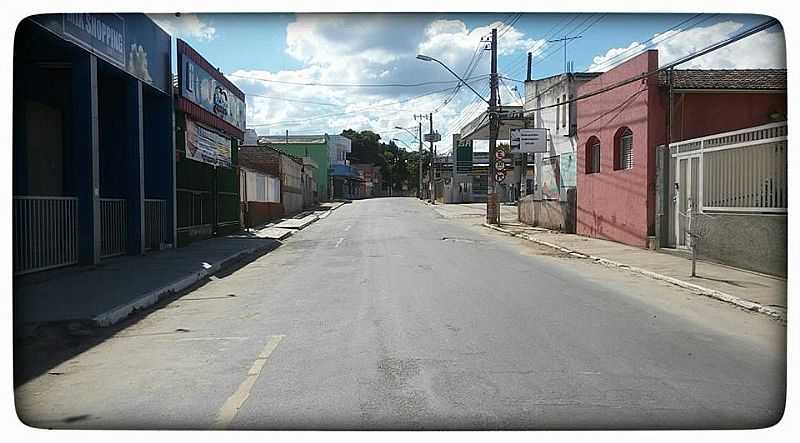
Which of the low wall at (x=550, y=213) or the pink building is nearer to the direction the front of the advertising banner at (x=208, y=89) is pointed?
the pink building

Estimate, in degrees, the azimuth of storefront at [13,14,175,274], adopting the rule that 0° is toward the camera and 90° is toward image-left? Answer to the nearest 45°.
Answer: approximately 315°

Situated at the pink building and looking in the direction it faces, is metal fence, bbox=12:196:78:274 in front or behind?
in front

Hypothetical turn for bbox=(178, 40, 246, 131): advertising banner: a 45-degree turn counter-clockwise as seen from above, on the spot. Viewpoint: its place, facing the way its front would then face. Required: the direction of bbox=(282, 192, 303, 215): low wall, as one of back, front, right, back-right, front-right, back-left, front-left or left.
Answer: left

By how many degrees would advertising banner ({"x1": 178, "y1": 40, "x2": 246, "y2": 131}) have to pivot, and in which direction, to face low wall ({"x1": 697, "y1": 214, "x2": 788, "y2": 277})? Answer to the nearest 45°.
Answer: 0° — it already faces it

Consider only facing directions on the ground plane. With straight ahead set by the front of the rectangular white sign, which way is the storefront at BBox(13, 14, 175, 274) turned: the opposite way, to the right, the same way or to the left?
to the left

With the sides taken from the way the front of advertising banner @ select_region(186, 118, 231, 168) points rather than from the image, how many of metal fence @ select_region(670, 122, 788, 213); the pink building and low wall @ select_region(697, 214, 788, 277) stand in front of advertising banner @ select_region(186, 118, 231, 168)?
3

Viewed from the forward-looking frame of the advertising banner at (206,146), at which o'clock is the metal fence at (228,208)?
The metal fence is roughly at 8 o'clock from the advertising banner.

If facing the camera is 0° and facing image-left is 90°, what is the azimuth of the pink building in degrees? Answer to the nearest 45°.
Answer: approximately 45°

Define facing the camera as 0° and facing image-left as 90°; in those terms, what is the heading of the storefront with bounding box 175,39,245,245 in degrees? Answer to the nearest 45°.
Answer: approximately 315°
